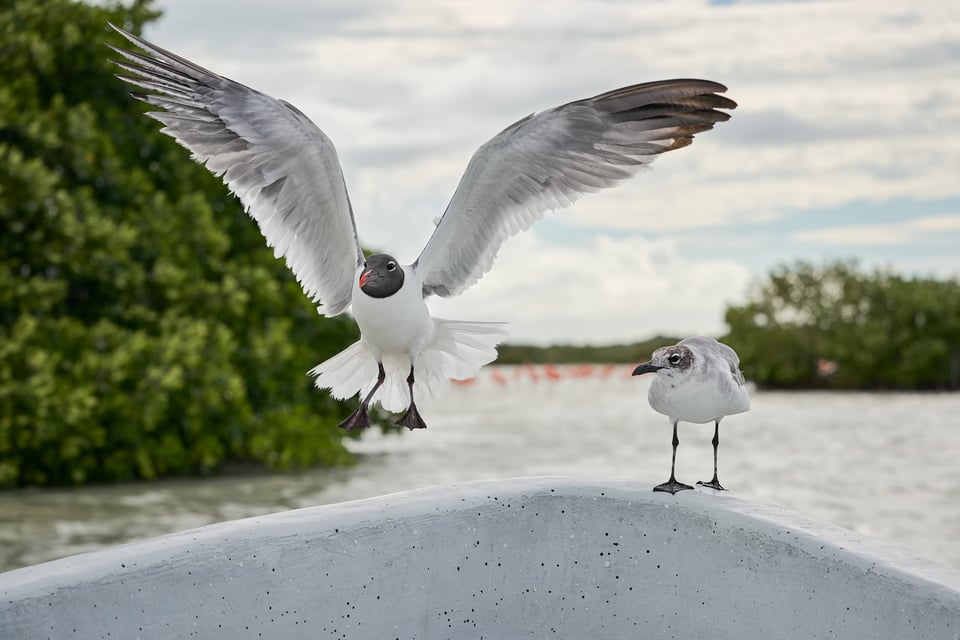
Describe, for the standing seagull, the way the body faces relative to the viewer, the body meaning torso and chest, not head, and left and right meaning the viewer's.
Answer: facing the viewer and to the left of the viewer

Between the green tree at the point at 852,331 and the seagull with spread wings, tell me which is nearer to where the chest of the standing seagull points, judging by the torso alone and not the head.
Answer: the seagull with spread wings

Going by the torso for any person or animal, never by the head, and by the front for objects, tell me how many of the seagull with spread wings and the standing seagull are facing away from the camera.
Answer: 0

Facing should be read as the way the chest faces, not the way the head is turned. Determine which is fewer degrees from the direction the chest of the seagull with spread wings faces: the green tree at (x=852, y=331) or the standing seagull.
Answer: the standing seagull

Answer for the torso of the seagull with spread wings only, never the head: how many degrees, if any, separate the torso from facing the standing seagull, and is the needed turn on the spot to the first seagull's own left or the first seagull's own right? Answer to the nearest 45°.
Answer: approximately 45° to the first seagull's own left

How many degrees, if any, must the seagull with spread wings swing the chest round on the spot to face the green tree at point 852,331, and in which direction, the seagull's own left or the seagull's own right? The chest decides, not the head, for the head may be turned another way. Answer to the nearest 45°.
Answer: approximately 135° to the seagull's own left

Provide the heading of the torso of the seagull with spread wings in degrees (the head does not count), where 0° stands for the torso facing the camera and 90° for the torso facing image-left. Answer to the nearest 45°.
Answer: approximately 0°

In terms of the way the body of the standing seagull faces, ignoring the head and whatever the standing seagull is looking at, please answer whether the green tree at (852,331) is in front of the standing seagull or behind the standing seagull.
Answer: behind

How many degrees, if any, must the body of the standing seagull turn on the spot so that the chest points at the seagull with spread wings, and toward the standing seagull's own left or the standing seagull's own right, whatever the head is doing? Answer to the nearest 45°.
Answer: approximately 90° to the standing seagull's own right
